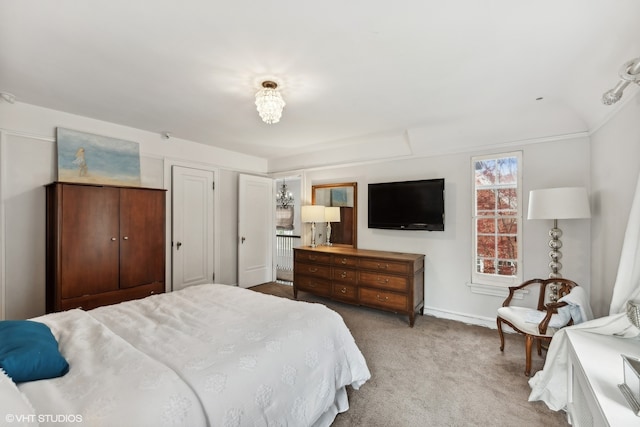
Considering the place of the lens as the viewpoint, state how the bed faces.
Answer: facing away from the viewer and to the right of the viewer

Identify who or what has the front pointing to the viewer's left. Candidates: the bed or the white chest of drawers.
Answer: the white chest of drawers

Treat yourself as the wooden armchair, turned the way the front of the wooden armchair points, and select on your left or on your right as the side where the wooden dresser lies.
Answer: on your right

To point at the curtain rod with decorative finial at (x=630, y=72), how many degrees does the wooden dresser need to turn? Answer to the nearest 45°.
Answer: approximately 90° to its left

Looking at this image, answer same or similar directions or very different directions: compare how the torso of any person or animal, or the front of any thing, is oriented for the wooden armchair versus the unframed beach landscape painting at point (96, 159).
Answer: very different directions

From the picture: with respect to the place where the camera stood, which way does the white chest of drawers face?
facing to the left of the viewer

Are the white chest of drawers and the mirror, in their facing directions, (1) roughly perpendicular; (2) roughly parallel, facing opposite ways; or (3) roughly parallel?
roughly perpendicular

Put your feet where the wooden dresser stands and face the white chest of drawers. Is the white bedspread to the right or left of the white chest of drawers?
right

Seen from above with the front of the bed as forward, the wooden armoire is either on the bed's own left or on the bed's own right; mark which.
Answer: on the bed's own left

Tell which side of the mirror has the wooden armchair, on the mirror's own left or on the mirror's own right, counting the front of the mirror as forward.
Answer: on the mirror's own left

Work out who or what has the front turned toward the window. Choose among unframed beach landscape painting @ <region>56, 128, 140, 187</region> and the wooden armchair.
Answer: the unframed beach landscape painting

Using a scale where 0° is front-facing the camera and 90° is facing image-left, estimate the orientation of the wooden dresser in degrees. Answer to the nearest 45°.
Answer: approximately 45°

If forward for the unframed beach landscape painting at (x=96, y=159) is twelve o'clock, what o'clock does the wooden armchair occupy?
The wooden armchair is roughly at 12 o'clock from the unframed beach landscape painting.

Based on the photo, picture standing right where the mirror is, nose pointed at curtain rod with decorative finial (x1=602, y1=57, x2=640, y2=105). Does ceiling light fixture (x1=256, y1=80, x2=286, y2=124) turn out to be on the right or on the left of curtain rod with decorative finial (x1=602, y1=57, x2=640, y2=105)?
right
